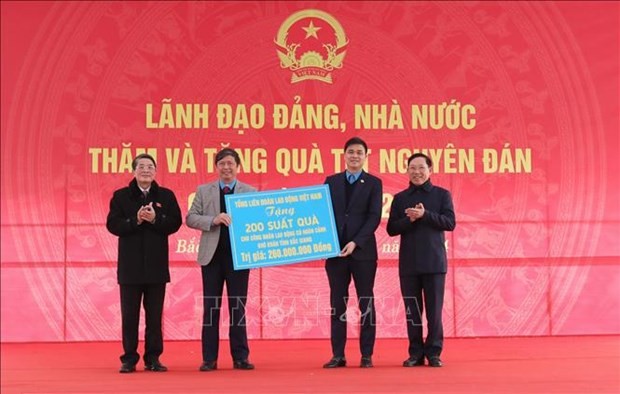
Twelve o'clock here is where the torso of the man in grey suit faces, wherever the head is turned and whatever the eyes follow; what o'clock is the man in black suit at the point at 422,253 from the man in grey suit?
The man in black suit is roughly at 9 o'clock from the man in grey suit.

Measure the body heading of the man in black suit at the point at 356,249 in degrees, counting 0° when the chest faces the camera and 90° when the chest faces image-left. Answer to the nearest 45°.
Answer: approximately 0°

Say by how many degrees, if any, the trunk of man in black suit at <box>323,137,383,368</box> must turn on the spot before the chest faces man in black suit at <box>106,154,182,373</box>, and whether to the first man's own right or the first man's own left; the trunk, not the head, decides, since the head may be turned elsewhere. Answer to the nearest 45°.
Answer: approximately 90° to the first man's own right

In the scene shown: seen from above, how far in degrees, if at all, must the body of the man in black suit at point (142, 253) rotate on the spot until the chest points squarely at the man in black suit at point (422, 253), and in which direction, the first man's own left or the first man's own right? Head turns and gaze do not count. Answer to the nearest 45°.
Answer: approximately 90° to the first man's own left

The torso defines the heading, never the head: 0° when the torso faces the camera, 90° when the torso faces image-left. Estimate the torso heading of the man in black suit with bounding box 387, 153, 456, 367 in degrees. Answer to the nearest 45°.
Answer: approximately 0°

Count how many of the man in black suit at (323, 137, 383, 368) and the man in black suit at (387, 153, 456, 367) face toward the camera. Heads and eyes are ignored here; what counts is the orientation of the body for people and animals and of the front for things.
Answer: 2

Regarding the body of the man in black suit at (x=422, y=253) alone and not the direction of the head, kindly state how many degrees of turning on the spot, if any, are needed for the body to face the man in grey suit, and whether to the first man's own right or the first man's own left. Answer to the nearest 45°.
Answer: approximately 90° to the first man's own right

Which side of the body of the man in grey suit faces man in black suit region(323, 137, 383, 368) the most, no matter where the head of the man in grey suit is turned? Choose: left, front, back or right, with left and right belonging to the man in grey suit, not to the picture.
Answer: left
